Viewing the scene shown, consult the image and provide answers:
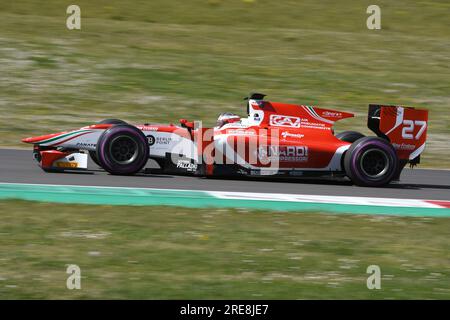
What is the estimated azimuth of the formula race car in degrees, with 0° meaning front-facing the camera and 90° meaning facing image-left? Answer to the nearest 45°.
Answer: approximately 90°

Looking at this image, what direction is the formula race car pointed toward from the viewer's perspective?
to the viewer's left
